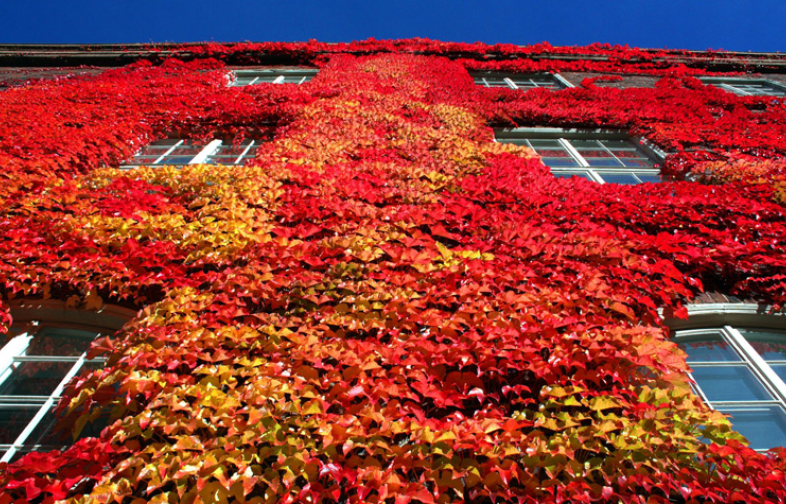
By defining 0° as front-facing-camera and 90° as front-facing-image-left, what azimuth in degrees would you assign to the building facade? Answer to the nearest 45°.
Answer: approximately 0°
